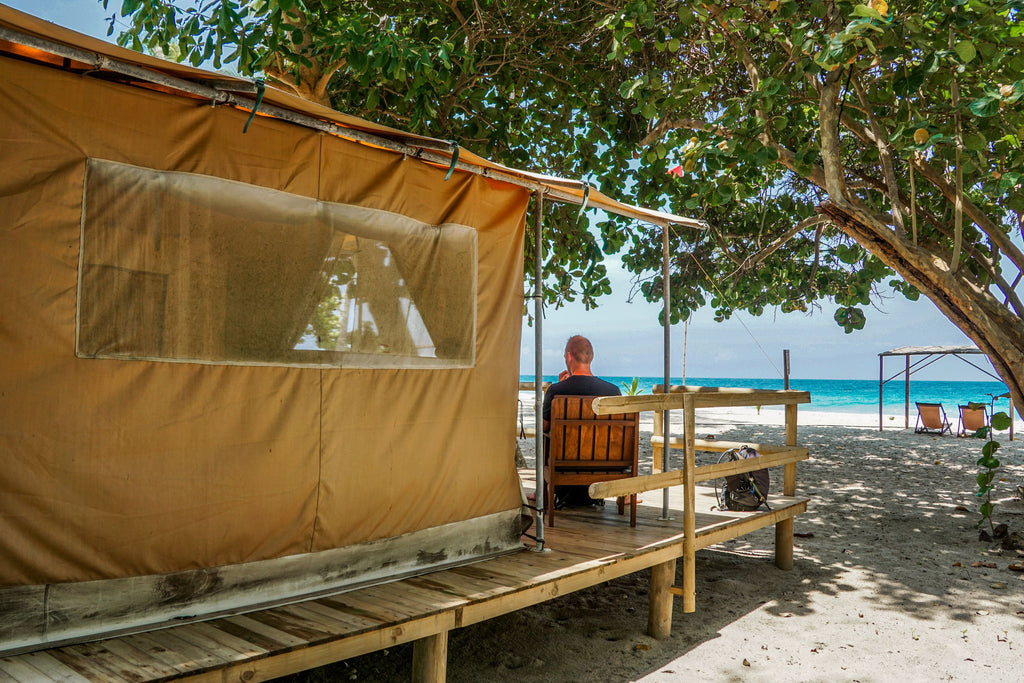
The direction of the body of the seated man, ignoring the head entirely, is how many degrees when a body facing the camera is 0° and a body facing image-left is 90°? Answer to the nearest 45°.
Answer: approximately 180°

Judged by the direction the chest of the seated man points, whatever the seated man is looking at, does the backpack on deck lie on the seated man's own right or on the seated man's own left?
on the seated man's own right

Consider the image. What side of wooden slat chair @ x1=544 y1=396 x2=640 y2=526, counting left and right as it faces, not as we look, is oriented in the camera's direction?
back

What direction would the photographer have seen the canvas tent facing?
facing away from the viewer and to the right of the viewer

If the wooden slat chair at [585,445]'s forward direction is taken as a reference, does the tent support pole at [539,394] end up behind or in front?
behind

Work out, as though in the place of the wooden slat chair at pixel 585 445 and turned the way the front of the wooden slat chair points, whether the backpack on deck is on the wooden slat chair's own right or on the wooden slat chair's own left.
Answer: on the wooden slat chair's own right

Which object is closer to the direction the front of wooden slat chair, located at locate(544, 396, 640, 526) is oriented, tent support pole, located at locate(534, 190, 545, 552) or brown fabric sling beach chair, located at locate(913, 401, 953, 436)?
the brown fabric sling beach chair
